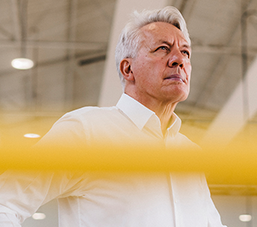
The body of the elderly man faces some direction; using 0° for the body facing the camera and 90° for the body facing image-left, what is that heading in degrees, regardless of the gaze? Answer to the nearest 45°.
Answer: approximately 315°

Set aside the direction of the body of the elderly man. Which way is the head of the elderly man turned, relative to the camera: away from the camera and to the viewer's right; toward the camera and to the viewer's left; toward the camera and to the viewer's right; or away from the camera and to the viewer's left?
toward the camera and to the viewer's right

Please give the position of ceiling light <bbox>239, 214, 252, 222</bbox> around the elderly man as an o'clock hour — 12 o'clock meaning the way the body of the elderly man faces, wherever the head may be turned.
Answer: The ceiling light is roughly at 8 o'clock from the elderly man.

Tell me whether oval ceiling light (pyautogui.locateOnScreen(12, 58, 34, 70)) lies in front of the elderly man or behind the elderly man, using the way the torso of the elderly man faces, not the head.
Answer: behind
